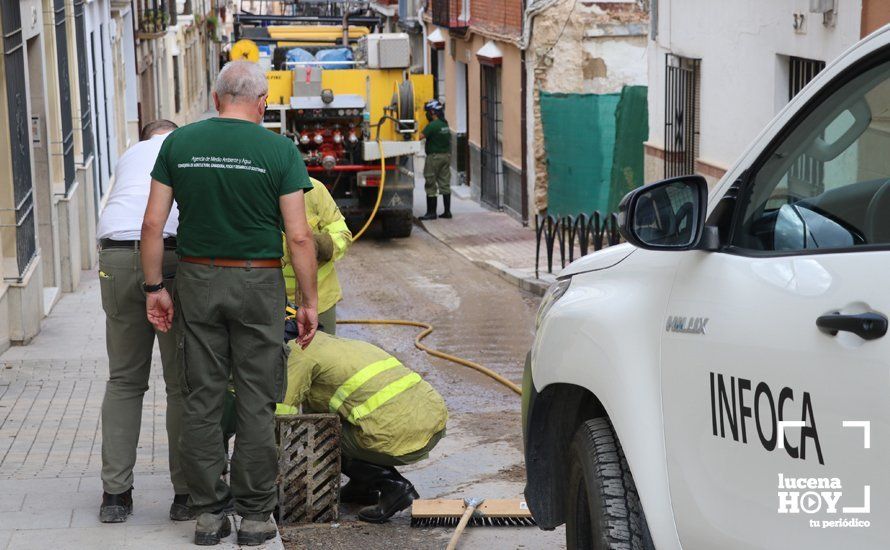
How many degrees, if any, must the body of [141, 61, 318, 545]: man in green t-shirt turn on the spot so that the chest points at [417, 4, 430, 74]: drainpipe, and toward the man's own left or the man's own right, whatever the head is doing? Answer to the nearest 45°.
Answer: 0° — they already face it

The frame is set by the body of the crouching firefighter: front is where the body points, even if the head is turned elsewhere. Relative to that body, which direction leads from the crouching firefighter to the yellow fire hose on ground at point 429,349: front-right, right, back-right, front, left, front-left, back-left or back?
right

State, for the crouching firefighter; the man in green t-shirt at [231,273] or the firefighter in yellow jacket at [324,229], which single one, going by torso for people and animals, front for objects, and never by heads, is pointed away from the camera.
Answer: the man in green t-shirt

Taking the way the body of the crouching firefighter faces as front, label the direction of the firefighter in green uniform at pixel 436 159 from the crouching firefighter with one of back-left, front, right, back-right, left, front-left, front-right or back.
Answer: right

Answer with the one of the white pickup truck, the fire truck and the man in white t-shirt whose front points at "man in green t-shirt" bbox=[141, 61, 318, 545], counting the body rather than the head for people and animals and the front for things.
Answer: the white pickup truck

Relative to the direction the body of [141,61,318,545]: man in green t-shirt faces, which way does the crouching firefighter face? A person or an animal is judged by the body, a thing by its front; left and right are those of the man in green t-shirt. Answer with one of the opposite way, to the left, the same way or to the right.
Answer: to the left

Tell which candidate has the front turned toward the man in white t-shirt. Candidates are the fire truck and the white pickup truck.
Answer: the white pickup truck

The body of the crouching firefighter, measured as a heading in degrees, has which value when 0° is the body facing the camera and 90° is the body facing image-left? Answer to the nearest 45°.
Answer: approximately 90°

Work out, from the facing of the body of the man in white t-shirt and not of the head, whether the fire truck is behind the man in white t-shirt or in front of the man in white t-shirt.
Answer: in front

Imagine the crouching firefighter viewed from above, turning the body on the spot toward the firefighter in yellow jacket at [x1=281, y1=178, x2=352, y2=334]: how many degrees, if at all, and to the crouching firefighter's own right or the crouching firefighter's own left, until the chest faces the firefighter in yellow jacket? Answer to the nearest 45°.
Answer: approximately 90° to the crouching firefighter's own right

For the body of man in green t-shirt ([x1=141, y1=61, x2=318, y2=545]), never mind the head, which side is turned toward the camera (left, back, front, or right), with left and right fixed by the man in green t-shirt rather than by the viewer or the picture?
back

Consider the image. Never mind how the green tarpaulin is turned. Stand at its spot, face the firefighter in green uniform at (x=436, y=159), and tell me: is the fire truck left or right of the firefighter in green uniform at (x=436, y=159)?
left

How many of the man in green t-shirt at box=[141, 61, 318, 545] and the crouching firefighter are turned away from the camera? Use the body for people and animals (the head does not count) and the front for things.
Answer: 1

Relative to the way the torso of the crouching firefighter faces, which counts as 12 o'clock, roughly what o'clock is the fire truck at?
The fire truck is roughly at 3 o'clock from the crouching firefighter.

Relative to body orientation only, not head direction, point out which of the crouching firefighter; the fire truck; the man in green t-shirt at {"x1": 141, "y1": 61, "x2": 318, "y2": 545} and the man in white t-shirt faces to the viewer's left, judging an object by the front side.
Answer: the crouching firefighter

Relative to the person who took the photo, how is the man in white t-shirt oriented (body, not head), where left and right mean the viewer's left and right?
facing away from the viewer and to the right of the viewer

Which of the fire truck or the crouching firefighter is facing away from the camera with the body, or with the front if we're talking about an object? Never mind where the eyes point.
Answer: the fire truck
